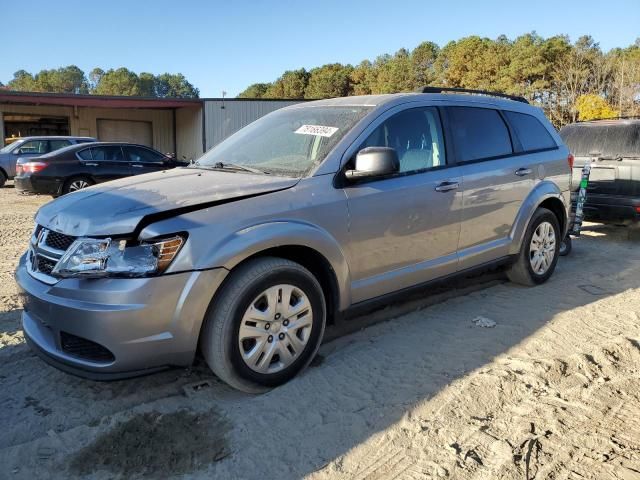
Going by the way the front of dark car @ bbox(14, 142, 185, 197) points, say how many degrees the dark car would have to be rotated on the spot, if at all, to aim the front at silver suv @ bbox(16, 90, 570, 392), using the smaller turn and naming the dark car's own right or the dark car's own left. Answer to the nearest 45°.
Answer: approximately 135° to the dark car's own right

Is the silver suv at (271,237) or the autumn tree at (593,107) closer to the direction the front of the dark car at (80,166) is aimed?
the autumn tree

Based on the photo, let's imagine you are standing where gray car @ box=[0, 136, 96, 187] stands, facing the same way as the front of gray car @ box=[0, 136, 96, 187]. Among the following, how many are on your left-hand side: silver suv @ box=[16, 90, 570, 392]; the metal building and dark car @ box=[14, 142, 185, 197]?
2

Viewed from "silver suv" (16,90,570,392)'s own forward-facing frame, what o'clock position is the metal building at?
The metal building is roughly at 4 o'clock from the silver suv.

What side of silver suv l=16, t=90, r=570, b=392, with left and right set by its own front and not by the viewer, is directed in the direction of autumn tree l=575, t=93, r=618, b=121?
back

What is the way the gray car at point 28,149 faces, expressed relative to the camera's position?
facing to the left of the viewer

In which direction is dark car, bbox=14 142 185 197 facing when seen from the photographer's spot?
facing away from the viewer and to the right of the viewer

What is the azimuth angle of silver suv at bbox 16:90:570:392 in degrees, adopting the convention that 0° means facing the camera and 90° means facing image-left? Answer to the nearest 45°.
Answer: approximately 45°
